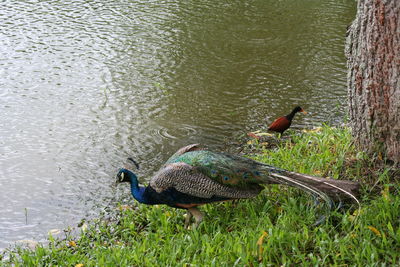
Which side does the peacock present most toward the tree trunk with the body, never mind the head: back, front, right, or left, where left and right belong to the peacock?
back

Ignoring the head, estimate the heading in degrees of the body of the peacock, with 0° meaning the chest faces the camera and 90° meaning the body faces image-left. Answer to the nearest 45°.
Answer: approximately 90°
